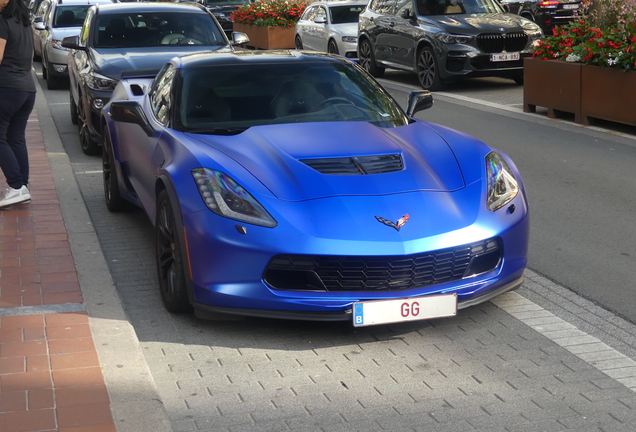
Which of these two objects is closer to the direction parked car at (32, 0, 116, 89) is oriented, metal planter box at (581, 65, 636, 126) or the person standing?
the person standing

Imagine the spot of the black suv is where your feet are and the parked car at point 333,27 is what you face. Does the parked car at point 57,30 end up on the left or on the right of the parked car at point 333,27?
left

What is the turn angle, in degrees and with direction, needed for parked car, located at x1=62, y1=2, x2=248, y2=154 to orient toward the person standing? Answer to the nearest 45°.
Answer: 0° — it already faces them

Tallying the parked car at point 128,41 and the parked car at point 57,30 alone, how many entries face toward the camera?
2

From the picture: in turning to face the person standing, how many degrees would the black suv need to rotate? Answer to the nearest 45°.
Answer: approximately 45° to its right

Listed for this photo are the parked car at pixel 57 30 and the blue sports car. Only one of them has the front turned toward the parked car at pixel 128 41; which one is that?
the parked car at pixel 57 30

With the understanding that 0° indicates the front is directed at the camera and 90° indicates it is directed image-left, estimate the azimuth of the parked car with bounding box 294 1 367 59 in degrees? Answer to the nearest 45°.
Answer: approximately 315°

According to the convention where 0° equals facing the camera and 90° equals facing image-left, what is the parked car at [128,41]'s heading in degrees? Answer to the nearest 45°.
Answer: approximately 0°

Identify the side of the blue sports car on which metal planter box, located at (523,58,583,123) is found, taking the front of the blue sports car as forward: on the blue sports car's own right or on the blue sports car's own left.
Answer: on the blue sports car's own left

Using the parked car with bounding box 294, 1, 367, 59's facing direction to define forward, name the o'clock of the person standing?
The person standing is roughly at 2 o'clock from the parked car.

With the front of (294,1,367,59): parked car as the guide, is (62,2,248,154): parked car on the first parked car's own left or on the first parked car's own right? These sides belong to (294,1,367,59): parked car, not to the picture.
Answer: on the first parked car's own right

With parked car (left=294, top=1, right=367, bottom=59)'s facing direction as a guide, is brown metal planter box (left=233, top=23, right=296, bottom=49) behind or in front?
behind

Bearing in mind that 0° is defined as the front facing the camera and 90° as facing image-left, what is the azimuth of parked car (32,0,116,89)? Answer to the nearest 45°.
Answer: approximately 0°

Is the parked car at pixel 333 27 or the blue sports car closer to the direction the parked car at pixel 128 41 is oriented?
the blue sports car

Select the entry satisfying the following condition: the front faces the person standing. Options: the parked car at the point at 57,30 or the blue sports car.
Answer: the parked car

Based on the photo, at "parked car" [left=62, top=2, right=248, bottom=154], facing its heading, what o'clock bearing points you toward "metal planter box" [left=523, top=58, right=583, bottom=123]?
The metal planter box is roughly at 9 o'clock from the parked car.

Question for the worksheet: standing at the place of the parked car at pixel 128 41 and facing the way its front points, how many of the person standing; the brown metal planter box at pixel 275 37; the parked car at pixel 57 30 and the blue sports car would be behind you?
2
